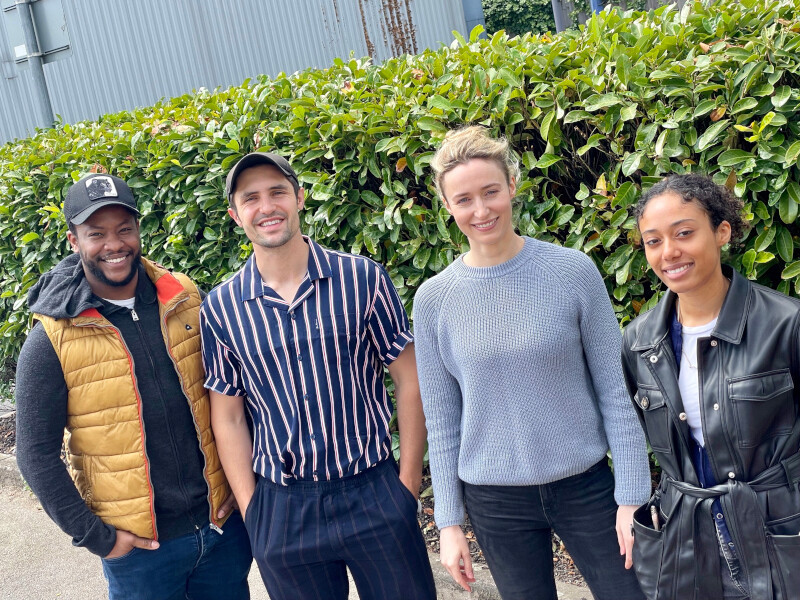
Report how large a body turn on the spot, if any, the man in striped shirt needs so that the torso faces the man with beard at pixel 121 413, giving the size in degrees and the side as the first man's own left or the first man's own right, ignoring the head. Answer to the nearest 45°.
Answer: approximately 90° to the first man's own right

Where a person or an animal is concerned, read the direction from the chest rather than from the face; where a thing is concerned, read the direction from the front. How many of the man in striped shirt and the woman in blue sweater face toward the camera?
2

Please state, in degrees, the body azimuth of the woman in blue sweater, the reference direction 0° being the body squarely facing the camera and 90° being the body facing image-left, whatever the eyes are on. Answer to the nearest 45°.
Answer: approximately 0°

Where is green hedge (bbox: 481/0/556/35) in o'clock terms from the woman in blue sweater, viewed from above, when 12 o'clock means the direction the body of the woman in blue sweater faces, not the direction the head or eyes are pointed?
The green hedge is roughly at 6 o'clock from the woman in blue sweater.
